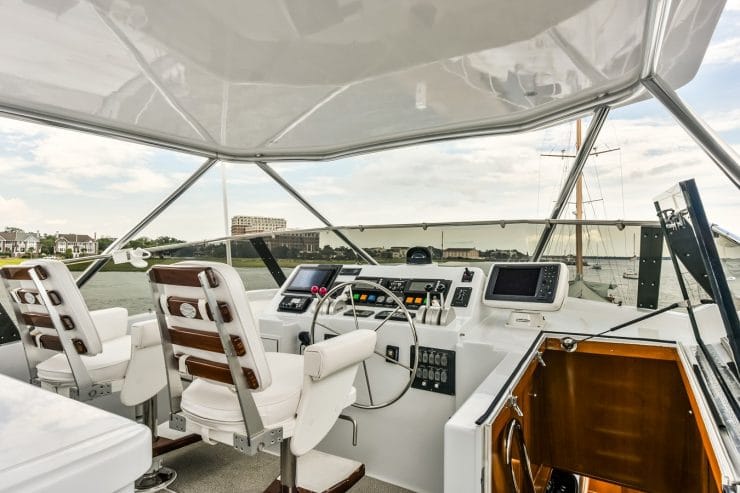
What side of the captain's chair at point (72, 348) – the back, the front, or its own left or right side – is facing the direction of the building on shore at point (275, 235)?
front

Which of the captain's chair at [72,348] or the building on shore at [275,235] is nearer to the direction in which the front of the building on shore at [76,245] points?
the captain's chair

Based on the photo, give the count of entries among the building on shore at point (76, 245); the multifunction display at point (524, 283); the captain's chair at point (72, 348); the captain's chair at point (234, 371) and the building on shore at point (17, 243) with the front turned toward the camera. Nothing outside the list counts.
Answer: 3

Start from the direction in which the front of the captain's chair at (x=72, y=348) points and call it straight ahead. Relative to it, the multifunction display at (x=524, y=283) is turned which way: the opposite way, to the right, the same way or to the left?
the opposite way

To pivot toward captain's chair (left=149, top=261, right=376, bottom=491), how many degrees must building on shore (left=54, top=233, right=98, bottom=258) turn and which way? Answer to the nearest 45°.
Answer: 0° — it already faces it

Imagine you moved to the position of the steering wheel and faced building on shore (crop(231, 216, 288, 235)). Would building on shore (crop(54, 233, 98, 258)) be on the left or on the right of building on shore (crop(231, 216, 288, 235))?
left

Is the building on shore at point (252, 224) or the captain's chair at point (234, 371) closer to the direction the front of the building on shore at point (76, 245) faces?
the captain's chair

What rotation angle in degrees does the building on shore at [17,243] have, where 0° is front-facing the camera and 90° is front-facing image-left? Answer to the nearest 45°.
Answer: approximately 0°

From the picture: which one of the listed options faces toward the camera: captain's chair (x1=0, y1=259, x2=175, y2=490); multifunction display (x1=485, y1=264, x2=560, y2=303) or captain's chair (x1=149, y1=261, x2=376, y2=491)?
the multifunction display

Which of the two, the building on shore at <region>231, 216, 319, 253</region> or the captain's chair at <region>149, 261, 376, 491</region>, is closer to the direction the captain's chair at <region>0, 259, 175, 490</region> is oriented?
the building on shore

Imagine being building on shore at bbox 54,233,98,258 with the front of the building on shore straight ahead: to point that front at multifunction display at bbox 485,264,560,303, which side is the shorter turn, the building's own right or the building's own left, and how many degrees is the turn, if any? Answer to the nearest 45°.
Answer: approximately 45° to the building's own left

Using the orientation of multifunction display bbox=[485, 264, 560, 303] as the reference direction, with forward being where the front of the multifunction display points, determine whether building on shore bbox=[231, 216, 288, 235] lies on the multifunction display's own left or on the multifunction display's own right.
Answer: on the multifunction display's own right

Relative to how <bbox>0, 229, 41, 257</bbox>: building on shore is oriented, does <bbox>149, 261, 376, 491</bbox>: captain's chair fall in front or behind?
in front

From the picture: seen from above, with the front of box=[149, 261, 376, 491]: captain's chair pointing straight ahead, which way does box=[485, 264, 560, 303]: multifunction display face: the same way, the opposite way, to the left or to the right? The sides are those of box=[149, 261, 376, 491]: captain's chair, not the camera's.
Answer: the opposite way
